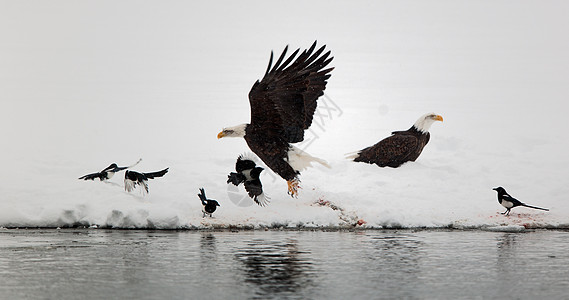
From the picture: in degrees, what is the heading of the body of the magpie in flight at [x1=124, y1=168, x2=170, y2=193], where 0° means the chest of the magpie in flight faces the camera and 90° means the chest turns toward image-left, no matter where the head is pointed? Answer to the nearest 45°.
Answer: approximately 90°

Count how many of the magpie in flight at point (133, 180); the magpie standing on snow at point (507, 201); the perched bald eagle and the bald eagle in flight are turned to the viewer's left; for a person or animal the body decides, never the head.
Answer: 3

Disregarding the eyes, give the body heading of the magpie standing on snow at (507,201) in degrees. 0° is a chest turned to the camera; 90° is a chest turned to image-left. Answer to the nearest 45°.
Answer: approximately 90°

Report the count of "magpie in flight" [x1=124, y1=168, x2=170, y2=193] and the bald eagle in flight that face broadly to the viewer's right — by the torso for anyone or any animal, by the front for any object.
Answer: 0

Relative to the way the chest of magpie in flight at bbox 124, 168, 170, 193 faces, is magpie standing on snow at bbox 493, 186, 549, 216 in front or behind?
behind

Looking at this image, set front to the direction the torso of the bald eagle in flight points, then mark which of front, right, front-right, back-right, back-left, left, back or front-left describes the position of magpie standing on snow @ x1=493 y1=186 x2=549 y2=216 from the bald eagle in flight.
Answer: back

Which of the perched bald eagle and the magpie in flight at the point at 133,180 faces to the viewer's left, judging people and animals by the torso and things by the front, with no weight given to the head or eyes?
the magpie in flight

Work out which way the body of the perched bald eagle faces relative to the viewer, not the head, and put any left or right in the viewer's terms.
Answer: facing to the right of the viewer

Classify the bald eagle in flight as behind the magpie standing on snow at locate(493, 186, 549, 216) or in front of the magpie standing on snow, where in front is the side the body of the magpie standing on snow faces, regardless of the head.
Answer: in front

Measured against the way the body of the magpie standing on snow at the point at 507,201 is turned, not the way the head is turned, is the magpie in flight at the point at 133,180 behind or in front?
in front

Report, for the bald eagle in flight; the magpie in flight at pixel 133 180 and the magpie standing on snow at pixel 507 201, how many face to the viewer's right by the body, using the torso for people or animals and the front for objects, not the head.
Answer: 0

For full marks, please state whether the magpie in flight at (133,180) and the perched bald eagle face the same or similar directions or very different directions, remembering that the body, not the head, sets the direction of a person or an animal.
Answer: very different directions

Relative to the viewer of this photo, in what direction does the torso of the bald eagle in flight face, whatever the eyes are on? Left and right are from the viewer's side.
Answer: facing to the left of the viewer
